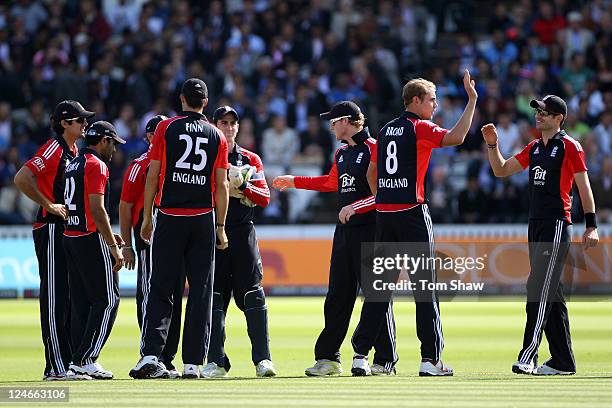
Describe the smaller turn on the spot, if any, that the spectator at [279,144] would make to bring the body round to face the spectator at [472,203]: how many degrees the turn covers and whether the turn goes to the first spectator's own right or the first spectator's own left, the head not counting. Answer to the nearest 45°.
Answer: approximately 90° to the first spectator's own left

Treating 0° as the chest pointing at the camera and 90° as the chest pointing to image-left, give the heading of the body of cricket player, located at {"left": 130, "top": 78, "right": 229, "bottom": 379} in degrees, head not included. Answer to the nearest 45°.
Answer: approximately 180°

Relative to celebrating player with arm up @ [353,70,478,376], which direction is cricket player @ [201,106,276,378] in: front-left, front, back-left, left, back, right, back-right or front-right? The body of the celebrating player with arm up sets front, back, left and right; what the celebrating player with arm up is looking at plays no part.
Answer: back-left

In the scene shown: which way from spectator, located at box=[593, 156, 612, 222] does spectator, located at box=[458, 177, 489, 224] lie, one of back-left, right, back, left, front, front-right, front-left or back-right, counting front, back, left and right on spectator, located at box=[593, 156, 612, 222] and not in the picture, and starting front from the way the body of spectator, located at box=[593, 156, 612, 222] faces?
right

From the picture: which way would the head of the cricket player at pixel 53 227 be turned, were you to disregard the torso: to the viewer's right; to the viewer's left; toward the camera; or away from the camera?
to the viewer's right

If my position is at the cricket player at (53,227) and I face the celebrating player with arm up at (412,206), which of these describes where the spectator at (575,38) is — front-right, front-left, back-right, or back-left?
front-left

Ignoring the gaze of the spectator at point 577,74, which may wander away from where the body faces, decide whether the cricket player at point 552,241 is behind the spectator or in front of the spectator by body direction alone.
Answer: in front

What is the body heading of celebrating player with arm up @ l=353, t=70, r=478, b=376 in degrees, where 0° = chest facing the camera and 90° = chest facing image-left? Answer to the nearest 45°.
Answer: approximately 225°

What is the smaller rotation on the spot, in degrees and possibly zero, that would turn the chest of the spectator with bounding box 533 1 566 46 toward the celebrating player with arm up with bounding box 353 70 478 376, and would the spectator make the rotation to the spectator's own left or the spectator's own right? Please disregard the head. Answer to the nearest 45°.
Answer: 0° — they already face them

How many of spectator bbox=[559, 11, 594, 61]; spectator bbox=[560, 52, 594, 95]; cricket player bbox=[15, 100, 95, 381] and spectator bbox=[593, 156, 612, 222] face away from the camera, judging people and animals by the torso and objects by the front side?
0

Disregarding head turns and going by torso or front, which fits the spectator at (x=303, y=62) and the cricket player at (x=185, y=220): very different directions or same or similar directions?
very different directions

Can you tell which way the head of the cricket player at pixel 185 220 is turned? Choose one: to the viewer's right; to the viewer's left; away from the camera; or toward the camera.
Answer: away from the camera

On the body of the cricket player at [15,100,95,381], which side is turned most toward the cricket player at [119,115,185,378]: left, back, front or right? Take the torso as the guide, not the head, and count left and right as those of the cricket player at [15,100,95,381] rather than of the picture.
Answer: front

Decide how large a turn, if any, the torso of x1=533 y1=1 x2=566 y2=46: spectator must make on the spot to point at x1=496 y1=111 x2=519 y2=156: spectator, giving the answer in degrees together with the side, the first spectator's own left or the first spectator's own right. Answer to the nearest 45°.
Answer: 0° — they already face them

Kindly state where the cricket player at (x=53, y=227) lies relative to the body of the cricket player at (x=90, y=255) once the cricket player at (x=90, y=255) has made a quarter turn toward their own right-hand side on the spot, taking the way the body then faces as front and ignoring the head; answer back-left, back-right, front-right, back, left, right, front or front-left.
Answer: back

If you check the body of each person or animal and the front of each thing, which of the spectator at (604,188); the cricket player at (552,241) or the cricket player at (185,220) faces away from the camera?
the cricket player at (185,220)

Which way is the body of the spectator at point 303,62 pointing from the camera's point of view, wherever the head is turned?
toward the camera

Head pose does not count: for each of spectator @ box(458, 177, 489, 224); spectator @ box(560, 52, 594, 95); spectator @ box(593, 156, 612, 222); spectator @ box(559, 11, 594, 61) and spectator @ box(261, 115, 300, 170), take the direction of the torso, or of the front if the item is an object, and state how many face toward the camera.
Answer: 5

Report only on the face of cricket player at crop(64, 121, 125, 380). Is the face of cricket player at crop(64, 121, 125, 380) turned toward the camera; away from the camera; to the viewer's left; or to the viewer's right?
to the viewer's right
